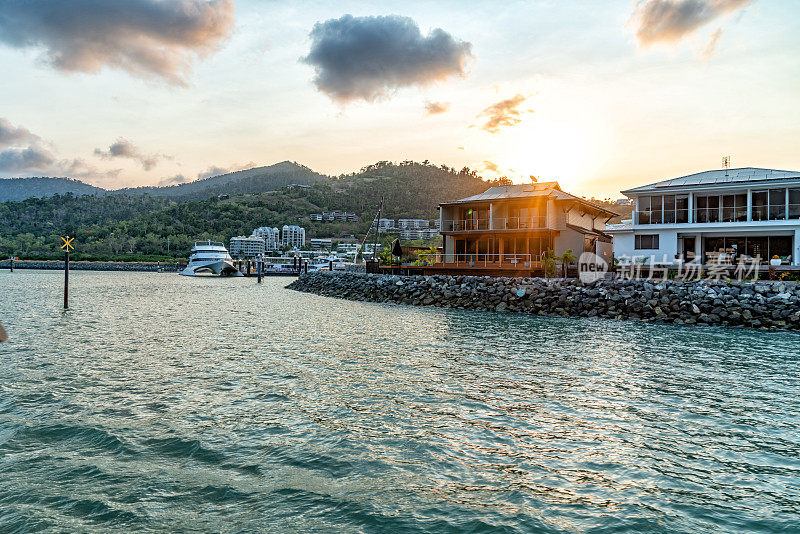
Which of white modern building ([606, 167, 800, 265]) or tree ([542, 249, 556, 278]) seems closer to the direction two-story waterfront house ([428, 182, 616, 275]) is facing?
the tree

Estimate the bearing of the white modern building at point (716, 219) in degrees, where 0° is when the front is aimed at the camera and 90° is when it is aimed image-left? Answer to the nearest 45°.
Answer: approximately 0°

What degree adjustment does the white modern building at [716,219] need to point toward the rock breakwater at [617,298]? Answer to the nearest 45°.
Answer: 0° — it already faces it

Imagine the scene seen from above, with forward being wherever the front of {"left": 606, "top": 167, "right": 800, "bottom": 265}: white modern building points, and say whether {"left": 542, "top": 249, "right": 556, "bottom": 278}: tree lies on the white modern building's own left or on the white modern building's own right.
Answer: on the white modern building's own right

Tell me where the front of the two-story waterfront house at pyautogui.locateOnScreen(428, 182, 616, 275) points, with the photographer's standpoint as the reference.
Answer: facing the viewer and to the left of the viewer

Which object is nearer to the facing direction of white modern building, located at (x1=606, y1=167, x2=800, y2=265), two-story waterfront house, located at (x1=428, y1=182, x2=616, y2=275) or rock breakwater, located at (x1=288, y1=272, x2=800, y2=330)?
the rock breakwater

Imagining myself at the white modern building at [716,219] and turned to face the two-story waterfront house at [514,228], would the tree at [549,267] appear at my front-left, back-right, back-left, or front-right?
front-left

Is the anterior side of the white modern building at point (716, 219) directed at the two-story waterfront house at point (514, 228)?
no

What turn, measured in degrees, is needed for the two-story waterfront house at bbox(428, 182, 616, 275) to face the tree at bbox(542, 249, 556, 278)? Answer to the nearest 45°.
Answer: approximately 45° to its left

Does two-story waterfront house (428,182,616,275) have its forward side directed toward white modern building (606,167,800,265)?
no

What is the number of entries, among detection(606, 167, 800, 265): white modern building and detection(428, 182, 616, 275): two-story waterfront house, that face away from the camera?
0
